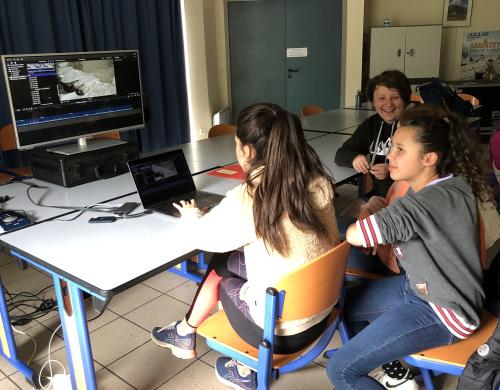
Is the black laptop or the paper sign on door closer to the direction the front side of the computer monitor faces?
the black laptop

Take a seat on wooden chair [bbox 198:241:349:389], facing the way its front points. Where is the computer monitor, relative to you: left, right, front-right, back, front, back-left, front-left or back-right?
front

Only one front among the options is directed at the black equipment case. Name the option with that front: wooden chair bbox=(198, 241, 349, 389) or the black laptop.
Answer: the wooden chair

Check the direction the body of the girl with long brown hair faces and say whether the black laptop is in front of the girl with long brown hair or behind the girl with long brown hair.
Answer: in front

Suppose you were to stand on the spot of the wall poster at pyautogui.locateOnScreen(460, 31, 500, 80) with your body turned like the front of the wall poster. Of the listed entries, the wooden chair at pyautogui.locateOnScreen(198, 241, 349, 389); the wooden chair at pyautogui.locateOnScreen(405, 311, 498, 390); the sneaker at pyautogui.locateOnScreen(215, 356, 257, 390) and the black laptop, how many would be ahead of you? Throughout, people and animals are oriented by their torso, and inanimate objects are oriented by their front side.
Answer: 4

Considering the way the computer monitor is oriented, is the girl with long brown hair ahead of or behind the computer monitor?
ahead

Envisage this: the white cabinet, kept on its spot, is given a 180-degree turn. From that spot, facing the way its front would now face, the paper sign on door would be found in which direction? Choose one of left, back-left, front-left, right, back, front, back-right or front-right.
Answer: left

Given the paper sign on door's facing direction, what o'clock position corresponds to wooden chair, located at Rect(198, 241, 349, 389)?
The wooden chair is roughly at 12 o'clock from the paper sign on door.

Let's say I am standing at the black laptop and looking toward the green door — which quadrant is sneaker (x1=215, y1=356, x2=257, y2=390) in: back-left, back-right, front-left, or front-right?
back-right

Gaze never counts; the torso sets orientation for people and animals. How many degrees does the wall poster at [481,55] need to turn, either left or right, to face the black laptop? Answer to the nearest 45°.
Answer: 0° — it already faces it

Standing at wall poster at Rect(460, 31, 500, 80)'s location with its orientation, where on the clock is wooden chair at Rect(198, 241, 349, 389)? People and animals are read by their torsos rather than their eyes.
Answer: The wooden chair is roughly at 12 o'clock from the wall poster.

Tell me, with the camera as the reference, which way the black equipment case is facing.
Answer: facing the viewer and to the right of the viewer

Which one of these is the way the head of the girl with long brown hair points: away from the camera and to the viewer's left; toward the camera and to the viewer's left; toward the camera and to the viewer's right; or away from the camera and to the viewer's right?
away from the camera and to the viewer's left

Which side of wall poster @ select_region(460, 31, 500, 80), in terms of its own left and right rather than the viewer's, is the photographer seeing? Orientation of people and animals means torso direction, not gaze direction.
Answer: front

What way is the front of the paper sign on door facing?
toward the camera
